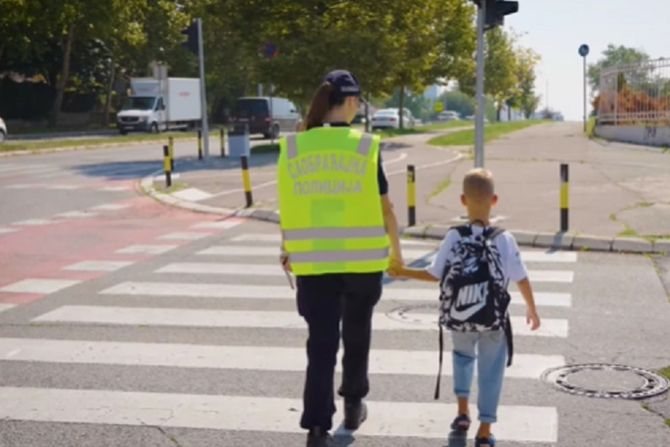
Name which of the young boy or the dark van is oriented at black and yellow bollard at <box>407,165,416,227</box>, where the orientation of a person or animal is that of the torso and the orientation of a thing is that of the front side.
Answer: the young boy

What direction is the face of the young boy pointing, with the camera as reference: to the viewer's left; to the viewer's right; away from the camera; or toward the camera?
away from the camera

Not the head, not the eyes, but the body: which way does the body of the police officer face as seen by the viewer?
away from the camera

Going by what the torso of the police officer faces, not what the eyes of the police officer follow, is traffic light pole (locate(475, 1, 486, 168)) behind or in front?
in front

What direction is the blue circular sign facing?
toward the camera

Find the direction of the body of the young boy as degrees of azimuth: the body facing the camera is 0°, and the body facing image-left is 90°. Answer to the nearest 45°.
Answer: approximately 180°

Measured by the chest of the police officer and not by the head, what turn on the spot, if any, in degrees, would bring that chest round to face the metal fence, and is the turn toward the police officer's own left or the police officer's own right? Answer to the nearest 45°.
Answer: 0° — they already face it

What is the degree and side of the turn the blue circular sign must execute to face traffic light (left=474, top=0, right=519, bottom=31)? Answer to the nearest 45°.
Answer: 0° — it already faces it

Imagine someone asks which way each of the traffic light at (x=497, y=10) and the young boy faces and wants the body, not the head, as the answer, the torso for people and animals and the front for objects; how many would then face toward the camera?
0

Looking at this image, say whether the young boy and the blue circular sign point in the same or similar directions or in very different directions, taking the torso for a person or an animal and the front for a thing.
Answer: very different directions

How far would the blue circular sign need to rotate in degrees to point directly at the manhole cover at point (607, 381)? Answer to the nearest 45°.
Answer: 0° — it already faces it
